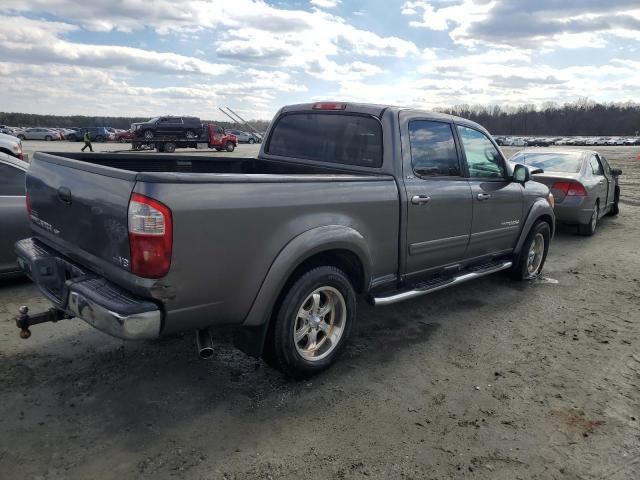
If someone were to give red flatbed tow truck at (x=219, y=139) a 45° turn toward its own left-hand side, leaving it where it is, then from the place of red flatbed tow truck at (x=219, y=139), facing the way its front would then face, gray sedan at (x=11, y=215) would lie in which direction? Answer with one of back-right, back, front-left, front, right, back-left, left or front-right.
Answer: back-right

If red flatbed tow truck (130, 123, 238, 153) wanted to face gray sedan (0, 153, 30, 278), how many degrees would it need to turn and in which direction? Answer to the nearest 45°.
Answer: approximately 90° to its right

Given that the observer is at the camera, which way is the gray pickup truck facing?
facing away from the viewer and to the right of the viewer

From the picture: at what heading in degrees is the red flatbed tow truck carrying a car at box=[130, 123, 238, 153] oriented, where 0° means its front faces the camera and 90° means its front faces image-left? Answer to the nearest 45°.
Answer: approximately 270°

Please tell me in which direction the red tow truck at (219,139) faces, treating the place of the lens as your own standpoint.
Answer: facing to the right of the viewer

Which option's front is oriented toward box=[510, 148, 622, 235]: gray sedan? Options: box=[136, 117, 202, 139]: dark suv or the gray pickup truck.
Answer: the gray pickup truck

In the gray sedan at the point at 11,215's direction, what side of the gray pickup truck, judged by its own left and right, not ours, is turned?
left
